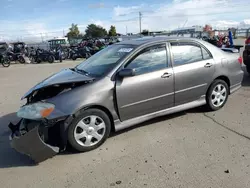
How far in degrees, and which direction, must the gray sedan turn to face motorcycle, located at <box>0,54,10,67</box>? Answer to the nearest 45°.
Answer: approximately 90° to its right

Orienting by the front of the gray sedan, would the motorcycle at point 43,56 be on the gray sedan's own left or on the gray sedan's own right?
on the gray sedan's own right

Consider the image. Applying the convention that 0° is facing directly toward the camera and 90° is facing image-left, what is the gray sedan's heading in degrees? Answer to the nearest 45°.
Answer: approximately 45°

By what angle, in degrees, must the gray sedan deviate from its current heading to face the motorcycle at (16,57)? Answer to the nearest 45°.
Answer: approximately 90° to its right
